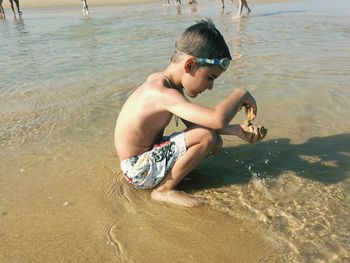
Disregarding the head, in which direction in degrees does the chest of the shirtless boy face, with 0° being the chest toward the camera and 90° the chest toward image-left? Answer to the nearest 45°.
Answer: approximately 270°
